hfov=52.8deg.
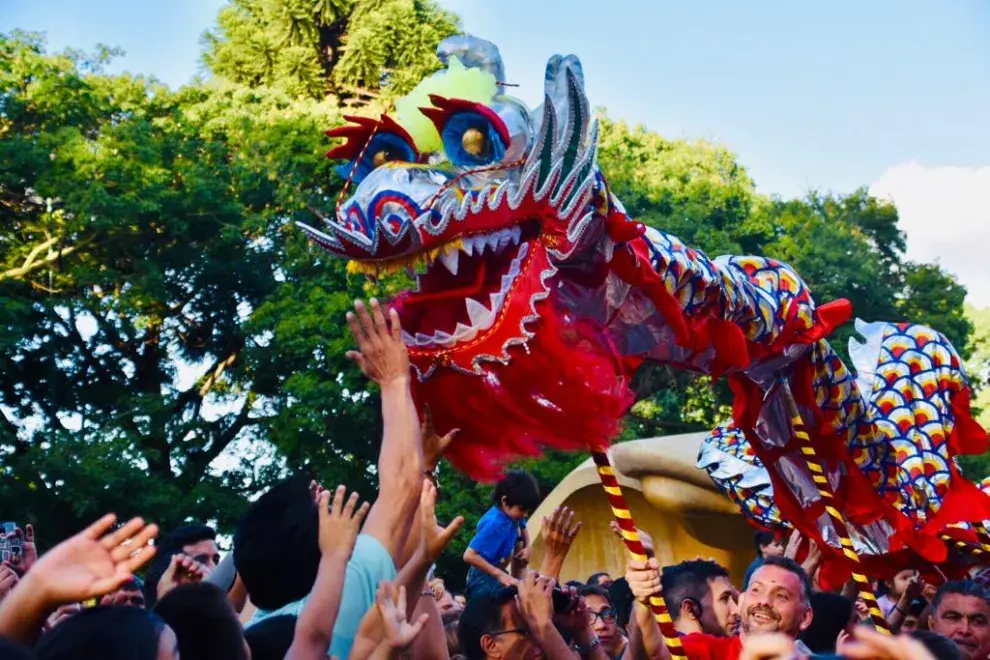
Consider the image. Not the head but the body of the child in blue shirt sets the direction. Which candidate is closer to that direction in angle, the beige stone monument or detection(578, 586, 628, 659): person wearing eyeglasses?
the person wearing eyeglasses

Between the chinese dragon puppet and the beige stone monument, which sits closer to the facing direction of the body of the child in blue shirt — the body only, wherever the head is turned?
the chinese dragon puppet

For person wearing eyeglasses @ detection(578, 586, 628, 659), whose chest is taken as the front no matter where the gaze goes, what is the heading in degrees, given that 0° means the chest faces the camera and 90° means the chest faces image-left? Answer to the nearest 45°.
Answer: approximately 45°

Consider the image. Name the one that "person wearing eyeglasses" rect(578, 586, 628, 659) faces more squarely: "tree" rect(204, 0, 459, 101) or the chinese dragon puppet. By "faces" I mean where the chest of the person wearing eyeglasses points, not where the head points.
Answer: the chinese dragon puppet

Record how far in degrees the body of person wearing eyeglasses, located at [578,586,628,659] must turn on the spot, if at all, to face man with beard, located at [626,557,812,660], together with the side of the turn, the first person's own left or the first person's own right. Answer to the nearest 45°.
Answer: approximately 90° to the first person's own left

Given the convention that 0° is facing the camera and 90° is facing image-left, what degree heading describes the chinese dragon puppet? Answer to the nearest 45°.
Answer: approximately 45°

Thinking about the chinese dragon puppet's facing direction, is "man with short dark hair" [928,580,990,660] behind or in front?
behind
